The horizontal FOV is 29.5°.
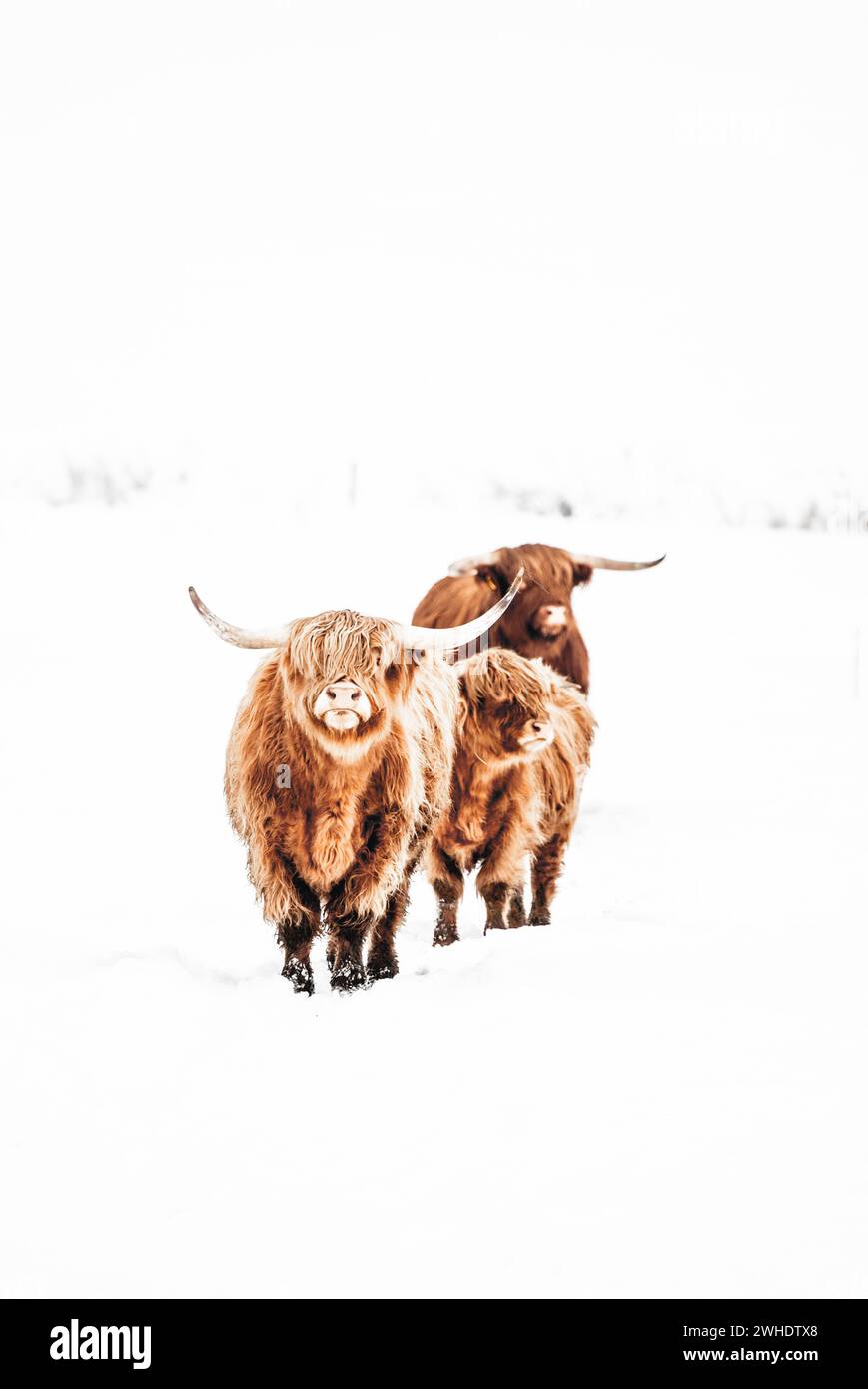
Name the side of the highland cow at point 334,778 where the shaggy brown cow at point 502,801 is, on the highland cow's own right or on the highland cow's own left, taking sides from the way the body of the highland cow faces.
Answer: on the highland cow's own left

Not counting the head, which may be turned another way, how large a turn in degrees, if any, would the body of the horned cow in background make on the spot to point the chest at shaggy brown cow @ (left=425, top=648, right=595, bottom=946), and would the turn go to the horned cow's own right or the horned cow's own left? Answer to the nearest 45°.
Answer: approximately 45° to the horned cow's own right

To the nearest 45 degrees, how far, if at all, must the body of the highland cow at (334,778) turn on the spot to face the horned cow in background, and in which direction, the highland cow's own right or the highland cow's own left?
approximately 135° to the highland cow's own left

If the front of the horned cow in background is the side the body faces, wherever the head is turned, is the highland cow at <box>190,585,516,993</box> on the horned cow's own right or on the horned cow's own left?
on the horned cow's own right

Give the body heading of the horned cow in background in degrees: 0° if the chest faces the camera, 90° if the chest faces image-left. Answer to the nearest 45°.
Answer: approximately 315°

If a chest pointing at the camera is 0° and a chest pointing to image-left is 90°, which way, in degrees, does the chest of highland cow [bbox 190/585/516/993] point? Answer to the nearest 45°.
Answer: approximately 0°
